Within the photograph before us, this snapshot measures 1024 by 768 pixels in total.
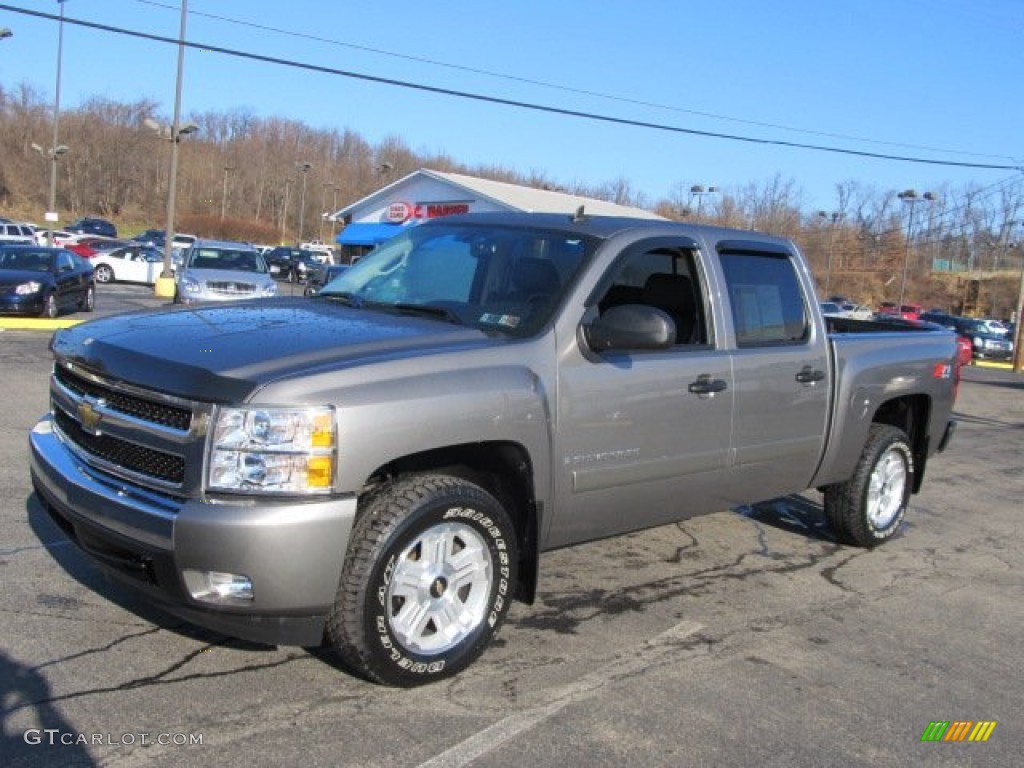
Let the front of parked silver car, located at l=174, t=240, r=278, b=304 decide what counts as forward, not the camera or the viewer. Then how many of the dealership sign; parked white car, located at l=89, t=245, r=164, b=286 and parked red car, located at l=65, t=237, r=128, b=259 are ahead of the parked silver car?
0

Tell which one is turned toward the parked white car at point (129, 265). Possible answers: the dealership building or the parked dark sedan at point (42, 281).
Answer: the dealership building

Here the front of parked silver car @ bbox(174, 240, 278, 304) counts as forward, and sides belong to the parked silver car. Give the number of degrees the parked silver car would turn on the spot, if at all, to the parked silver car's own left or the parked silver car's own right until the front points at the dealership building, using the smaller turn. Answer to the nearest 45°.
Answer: approximately 180°

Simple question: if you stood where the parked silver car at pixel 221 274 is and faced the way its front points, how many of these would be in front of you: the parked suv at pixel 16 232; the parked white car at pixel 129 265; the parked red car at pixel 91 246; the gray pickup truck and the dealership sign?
1

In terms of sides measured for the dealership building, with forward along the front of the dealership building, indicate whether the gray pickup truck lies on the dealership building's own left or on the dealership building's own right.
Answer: on the dealership building's own left

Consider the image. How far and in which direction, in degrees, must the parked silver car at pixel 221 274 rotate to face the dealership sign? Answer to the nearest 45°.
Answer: approximately 180°

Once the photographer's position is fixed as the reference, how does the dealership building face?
facing the viewer and to the left of the viewer

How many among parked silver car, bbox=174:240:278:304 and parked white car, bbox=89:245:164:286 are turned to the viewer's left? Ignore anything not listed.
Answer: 1

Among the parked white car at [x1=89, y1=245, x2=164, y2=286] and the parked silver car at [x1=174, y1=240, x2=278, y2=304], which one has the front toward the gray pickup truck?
the parked silver car

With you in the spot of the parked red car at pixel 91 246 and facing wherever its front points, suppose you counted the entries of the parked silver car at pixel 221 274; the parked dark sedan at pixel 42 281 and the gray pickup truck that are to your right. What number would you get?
0

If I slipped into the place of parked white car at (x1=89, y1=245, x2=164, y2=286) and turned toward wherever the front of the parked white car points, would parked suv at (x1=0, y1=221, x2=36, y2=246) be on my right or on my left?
on my right

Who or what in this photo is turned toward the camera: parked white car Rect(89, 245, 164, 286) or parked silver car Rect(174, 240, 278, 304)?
the parked silver car

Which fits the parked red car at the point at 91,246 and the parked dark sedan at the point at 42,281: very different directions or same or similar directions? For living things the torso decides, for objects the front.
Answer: same or similar directions

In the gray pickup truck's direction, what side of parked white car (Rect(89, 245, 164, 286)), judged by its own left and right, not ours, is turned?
left

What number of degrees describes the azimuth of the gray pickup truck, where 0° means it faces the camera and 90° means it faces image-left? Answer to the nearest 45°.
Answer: approximately 45°

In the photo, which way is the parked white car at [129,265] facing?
to the viewer's left

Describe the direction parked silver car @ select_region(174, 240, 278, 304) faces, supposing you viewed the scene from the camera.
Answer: facing the viewer

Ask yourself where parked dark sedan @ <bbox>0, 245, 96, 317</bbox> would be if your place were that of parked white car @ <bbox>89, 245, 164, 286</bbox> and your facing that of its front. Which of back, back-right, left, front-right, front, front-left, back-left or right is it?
left
